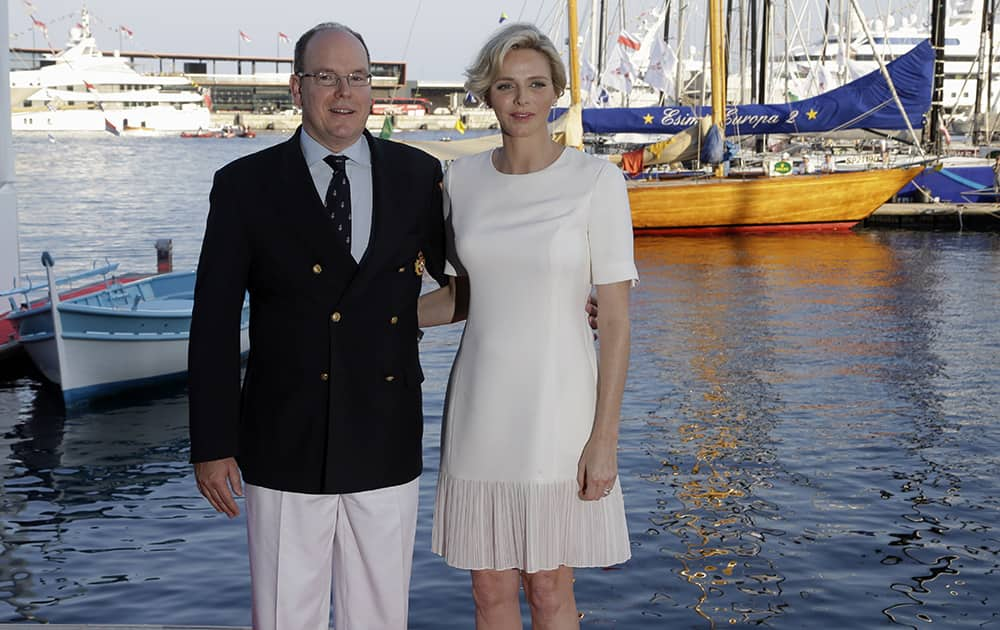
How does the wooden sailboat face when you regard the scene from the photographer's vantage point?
facing to the right of the viewer

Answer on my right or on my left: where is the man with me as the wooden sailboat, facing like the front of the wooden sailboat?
on my right

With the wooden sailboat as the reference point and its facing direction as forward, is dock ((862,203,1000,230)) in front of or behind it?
in front

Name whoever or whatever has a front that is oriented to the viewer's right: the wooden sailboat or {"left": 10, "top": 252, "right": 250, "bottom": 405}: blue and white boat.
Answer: the wooden sailboat

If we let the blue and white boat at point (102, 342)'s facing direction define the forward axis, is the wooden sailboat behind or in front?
behind

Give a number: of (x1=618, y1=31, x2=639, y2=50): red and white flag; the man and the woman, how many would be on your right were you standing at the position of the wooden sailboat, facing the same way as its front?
2

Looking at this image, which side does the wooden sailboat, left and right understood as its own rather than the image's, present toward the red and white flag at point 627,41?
left

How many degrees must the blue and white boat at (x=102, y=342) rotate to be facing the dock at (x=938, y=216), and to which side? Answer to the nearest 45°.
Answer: approximately 180°

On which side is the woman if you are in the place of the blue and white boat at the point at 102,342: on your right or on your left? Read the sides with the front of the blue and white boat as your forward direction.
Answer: on your left

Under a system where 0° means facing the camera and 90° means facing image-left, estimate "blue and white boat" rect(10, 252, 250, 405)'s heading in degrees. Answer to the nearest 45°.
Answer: approximately 45°

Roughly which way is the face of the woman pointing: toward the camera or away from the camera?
toward the camera

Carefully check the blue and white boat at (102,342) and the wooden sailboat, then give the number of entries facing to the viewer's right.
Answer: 1

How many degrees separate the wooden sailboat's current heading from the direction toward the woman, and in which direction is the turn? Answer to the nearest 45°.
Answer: approximately 90° to its right
